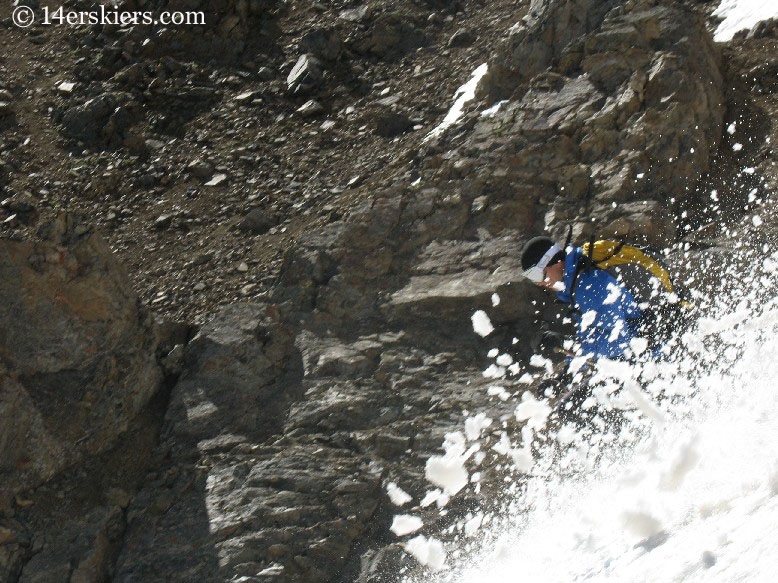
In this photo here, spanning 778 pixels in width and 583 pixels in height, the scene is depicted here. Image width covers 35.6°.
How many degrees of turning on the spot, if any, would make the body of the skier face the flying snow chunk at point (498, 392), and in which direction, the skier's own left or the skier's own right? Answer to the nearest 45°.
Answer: approximately 45° to the skier's own right

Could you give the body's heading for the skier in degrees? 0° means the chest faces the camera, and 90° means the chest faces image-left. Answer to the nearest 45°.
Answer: approximately 90°
